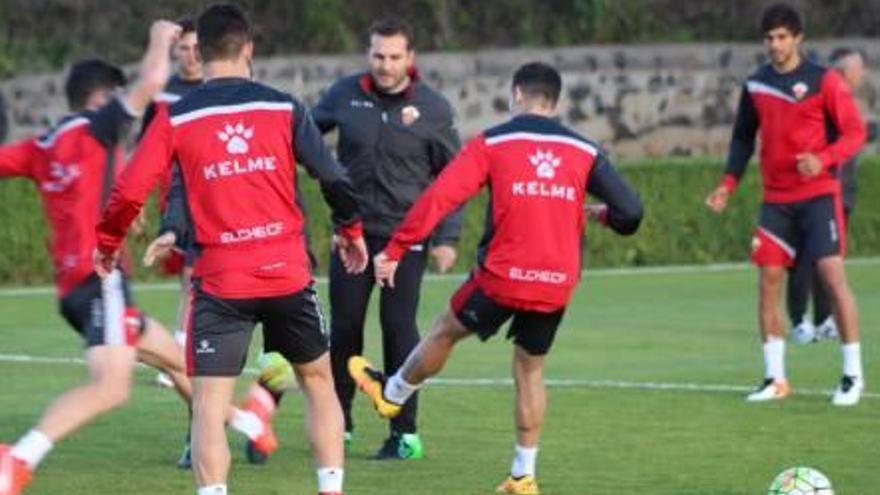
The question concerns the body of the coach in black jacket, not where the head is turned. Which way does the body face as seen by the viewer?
toward the camera

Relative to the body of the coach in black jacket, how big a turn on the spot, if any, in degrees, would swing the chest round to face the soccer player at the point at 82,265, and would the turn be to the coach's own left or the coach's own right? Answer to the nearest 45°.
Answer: approximately 45° to the coach's own right

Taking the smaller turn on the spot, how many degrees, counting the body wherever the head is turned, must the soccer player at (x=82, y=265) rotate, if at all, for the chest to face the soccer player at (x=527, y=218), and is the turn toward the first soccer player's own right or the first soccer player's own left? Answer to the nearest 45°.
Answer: approximately 45° to the first soccer player's own right

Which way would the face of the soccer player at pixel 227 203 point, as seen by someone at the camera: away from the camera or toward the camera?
away from the camera

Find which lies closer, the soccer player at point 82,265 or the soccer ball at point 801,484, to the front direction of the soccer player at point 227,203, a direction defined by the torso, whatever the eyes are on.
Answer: the soccer player

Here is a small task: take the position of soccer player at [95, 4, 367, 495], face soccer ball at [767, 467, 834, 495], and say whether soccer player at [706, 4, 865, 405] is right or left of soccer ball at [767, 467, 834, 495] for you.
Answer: left

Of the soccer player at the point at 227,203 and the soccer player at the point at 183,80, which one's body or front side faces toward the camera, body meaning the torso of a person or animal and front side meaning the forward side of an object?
the soccer player at the point at 183,80

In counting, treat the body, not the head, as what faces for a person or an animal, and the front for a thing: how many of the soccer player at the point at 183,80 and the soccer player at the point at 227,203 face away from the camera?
1

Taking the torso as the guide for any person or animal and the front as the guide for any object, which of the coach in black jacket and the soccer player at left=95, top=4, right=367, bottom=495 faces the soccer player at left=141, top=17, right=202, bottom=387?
the soccer player at left=95, top=4, right=367, bottom=495

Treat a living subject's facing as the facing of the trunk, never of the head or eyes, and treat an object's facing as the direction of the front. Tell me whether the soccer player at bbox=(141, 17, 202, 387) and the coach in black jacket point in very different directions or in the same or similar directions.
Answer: same or similar directions

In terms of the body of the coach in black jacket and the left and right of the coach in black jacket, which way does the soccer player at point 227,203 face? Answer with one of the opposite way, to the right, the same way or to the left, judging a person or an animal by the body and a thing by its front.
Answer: the opposite way

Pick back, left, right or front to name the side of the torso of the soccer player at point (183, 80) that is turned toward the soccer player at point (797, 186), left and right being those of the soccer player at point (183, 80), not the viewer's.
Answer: left

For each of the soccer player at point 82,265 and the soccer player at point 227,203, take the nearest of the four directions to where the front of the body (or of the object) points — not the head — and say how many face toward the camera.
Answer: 0

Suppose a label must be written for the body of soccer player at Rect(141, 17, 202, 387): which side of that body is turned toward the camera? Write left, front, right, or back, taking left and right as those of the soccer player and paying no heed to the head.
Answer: front

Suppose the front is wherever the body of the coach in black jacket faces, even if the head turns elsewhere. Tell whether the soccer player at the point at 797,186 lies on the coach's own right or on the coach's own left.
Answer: on the coach's own left

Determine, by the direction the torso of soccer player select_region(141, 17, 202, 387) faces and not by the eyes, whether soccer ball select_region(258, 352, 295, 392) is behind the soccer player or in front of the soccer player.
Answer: in front

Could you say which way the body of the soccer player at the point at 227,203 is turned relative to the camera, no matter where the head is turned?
away from the camera

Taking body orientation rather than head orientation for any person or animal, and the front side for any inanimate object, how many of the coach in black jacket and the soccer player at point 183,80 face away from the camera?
0

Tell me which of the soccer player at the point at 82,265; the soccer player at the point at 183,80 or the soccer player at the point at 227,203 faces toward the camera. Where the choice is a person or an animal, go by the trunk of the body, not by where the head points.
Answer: the soccer player at the point at 183,80

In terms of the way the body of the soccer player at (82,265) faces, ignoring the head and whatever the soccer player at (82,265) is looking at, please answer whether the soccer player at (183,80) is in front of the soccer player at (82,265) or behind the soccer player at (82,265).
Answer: in front
